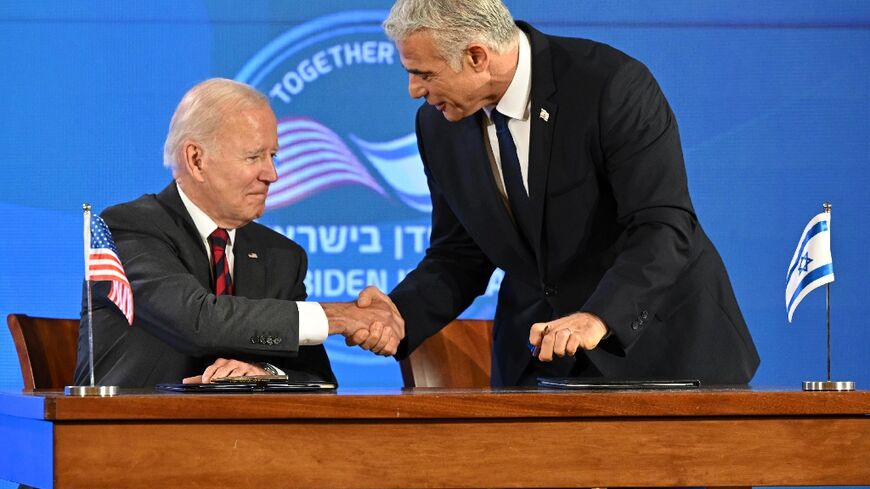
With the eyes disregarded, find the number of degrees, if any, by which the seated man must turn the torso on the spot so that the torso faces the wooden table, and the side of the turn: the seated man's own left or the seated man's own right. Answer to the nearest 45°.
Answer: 0° — they already face it

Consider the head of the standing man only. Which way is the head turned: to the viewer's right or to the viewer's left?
to the viewer's left

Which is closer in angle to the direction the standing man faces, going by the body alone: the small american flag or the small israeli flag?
the small american flag

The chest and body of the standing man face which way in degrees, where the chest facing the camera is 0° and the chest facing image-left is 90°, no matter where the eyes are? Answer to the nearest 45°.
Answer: approximately 45°

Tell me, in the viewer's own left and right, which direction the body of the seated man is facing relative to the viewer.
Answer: facing the viewer and to the right of the viewer

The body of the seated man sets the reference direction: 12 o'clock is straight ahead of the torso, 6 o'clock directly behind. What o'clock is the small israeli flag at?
The small israeli flag is roughly at 11 o'clock from the seated man.

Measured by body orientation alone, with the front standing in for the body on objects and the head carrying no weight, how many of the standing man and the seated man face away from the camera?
0

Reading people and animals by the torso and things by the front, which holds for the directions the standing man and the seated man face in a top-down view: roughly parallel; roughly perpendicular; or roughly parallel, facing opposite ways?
roughly perpendicular
